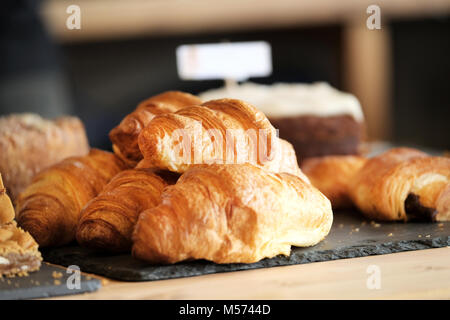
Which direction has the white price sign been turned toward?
toward the camera

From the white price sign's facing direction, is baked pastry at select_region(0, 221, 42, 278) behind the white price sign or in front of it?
in front

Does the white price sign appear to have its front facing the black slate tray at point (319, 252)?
yes

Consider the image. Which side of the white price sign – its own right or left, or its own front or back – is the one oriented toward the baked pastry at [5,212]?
front

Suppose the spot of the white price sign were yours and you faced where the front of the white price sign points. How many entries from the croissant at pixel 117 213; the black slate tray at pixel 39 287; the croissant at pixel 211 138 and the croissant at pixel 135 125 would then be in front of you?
4

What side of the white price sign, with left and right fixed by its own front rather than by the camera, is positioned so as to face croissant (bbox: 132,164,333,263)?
front

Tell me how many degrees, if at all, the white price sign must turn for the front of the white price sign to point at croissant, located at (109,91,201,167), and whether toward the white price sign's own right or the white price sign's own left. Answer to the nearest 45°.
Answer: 0° — it already faces it
